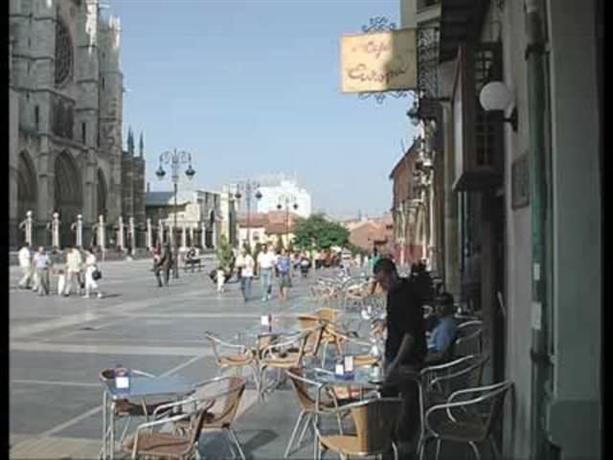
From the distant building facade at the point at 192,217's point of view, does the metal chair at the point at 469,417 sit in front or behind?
in front

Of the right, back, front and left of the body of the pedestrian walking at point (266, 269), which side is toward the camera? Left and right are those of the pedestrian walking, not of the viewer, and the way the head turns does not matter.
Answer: front

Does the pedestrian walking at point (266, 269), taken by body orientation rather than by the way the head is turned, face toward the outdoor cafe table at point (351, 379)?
yes

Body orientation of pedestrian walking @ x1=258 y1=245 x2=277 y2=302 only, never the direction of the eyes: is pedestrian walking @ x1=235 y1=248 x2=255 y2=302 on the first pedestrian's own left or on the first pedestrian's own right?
on the first pedestrian's own right

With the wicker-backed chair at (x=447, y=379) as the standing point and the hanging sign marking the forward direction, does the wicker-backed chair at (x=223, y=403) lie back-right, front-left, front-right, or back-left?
back-left

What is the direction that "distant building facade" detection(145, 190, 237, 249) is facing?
toward the camera

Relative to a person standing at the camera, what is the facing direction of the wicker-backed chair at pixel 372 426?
facing away from the viewer and to the left of the viewer

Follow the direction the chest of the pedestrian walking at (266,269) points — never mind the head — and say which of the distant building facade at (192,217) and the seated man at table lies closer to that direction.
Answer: the seated man at table

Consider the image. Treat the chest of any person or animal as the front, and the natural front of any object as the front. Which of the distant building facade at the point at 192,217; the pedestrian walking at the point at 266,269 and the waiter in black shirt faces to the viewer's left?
the waiter in black shirt

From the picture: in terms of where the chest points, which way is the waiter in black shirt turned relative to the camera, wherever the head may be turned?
to the viewer's left

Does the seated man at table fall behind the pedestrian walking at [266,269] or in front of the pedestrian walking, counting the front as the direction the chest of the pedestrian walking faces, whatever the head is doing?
in front

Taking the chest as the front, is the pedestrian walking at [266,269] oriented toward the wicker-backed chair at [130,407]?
yes

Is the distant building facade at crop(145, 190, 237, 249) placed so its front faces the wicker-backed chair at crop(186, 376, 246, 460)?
yes
